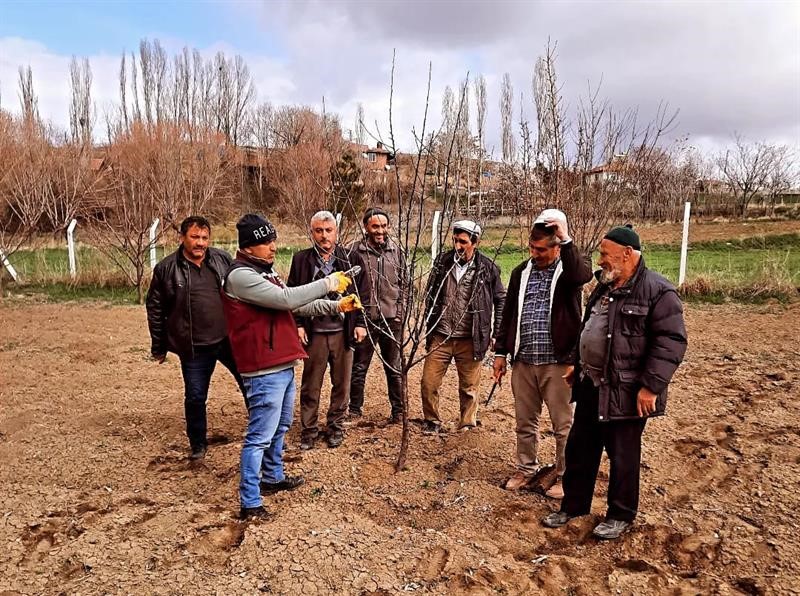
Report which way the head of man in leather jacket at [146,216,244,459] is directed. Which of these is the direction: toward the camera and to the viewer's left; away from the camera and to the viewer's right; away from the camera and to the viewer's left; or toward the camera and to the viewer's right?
toward the camera and to the viewer's right

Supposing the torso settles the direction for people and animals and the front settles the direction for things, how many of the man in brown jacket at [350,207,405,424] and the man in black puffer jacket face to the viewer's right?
0

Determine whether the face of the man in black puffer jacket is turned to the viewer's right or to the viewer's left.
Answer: to the viewer's left

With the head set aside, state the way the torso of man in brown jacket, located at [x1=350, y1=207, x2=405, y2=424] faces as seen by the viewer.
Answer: toward the camera

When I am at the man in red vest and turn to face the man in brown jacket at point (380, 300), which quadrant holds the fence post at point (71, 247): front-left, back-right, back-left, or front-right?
front-left

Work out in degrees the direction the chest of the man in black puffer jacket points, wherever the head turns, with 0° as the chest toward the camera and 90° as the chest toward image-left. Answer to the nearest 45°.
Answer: approximately 45°

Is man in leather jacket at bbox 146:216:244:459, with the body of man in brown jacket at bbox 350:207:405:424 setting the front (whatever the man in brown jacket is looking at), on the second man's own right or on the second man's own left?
on the second man's own right

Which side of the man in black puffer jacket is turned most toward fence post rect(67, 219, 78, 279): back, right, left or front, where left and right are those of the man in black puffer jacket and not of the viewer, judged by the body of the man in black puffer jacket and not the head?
right

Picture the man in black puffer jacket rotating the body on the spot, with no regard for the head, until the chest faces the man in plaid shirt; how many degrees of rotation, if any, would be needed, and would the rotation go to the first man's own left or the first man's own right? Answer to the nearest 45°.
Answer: approximately 90° to the first man's own right

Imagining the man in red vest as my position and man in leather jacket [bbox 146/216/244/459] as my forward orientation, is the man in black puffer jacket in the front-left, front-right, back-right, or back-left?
back-right
